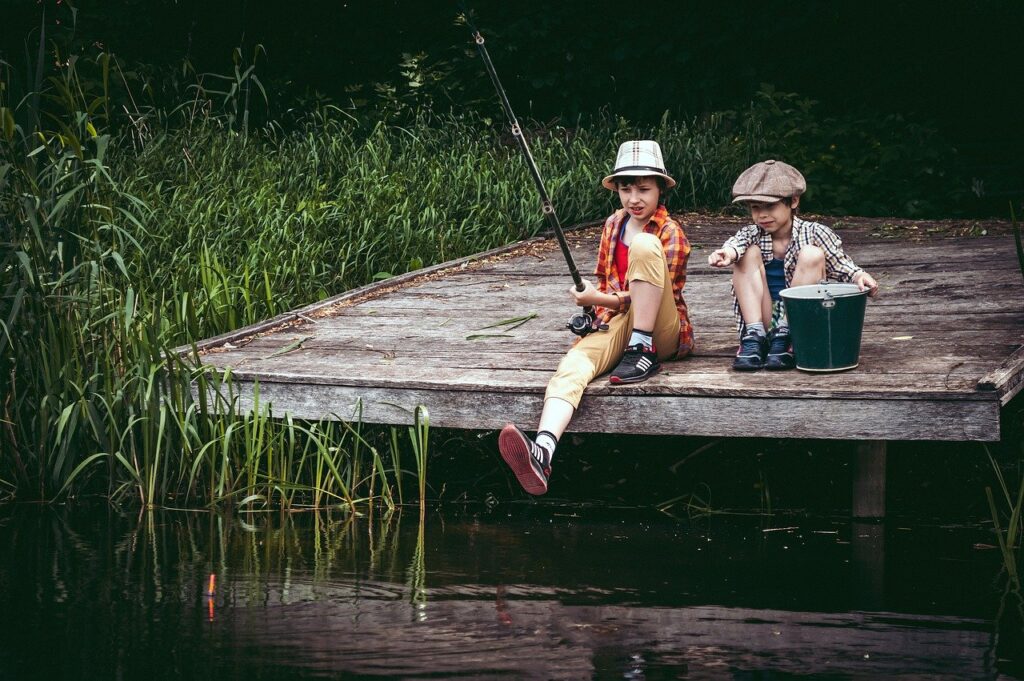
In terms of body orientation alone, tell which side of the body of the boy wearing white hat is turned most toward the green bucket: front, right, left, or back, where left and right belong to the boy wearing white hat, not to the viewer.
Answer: left

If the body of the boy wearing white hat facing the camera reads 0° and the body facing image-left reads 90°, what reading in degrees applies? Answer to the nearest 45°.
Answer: approximately 45°
